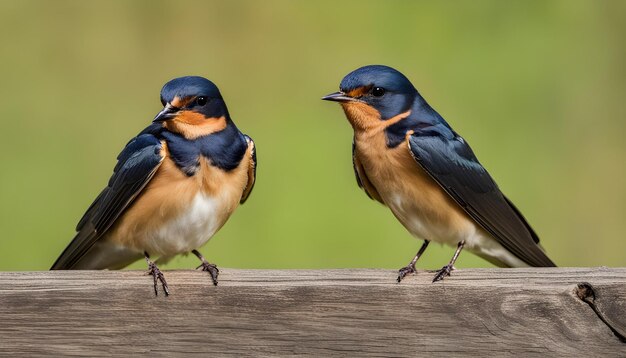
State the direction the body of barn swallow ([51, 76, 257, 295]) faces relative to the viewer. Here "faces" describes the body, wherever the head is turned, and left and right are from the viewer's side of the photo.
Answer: facing the viewer and to the right of the viewer

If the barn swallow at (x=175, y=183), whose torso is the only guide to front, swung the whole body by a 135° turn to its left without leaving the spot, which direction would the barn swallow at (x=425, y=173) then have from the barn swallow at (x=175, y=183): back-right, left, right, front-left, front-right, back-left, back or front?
right

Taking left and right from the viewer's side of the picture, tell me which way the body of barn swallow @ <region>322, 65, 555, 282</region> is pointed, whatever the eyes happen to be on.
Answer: facing the viewer and to the left of the viewer
